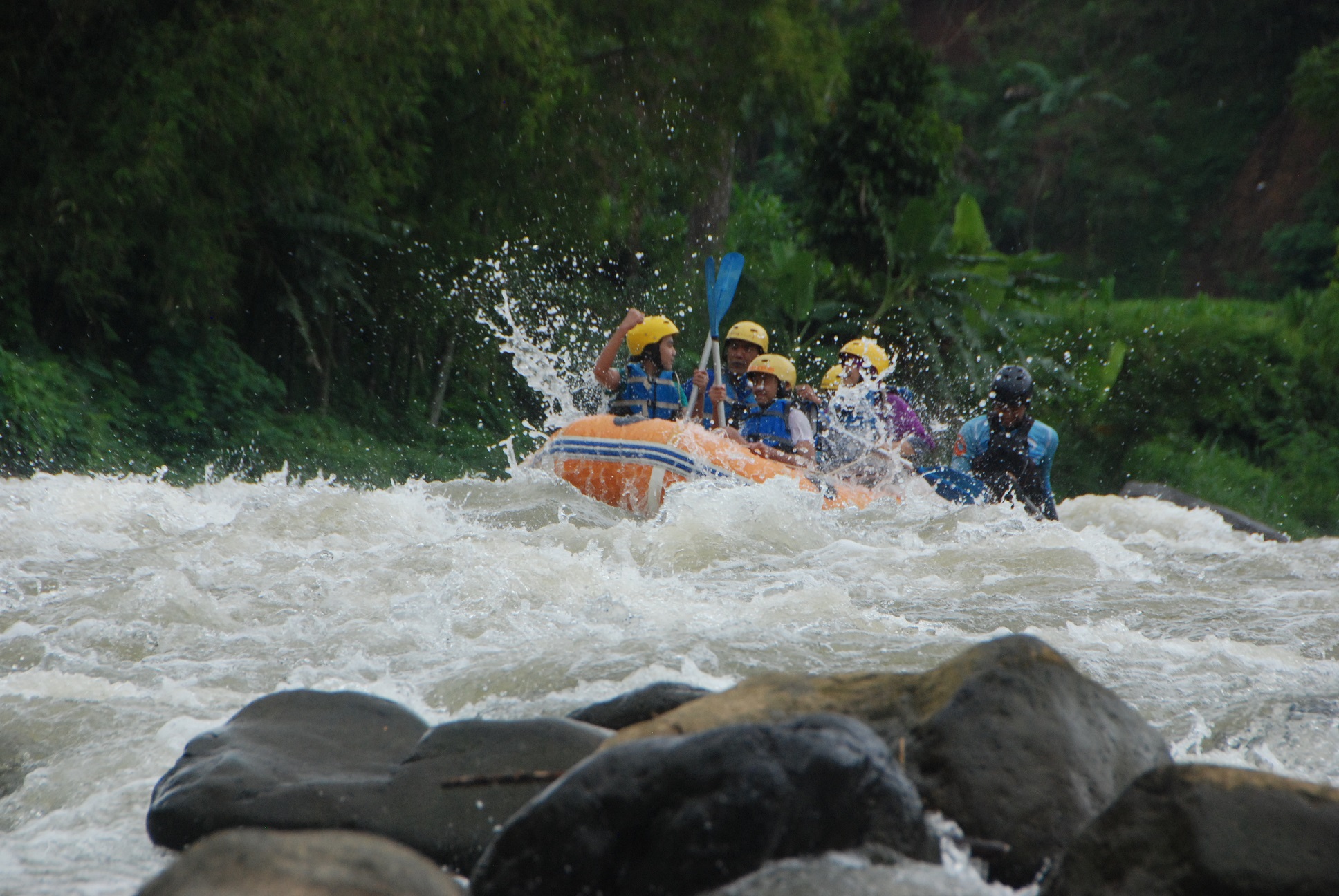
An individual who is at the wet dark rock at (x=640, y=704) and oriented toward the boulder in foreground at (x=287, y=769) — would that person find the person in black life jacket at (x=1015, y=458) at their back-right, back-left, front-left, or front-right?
back-right

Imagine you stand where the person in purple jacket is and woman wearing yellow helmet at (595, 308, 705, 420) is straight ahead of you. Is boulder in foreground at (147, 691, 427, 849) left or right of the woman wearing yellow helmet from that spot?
left

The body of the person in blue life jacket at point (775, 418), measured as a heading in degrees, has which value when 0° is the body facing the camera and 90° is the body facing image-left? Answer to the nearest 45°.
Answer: approximately 45°

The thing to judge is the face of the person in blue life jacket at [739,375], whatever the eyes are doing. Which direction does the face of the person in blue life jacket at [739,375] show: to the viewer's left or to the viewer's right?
to the viewer's left

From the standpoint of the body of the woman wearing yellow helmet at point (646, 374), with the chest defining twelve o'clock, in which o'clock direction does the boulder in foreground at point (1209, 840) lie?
The boulder in foreground is roughly at 1 o'clock from the woman wearing yellow helmet.

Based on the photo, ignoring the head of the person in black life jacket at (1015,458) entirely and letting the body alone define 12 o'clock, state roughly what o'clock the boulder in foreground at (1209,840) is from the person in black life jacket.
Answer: The boulder in foreground is roughly at 12 o'clock from the person in black life jacket.

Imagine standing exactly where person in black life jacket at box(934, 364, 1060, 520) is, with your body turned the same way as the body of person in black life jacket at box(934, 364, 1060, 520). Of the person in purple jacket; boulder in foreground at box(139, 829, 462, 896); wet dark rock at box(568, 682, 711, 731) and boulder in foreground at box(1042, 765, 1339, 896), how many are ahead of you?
3

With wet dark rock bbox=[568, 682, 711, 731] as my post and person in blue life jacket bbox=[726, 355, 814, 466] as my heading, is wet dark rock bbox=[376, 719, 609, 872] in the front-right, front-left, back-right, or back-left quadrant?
back-left

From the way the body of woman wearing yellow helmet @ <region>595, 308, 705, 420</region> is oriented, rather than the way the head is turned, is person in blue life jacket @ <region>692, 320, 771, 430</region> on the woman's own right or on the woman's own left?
on the woman's own left

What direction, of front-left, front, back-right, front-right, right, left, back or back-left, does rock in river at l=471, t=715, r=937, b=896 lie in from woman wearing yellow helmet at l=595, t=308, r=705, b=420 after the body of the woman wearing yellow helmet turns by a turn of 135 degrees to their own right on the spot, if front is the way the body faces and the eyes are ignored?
left

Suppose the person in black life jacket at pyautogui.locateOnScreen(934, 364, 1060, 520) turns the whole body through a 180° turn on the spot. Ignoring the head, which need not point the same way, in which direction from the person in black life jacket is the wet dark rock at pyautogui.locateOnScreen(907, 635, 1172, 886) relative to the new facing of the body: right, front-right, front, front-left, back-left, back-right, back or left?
back

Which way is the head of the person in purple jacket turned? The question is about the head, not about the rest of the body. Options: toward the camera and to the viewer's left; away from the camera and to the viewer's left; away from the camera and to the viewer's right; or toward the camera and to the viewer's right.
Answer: toward the camera and to the viewer's left

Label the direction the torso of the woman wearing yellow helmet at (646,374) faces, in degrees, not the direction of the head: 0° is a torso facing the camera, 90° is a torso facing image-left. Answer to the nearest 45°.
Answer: approximately 315°

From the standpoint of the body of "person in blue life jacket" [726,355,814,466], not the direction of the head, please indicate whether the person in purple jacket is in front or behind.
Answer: behind

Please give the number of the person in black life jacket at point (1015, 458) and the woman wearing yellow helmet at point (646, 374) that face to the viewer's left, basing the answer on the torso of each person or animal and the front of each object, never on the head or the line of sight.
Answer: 0

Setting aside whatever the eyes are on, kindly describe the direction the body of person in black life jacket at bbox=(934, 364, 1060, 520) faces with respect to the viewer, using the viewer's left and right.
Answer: facing the viewer

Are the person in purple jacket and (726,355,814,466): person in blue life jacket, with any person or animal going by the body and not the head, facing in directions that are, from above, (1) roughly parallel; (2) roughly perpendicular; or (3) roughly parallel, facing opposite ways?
roughly parallel

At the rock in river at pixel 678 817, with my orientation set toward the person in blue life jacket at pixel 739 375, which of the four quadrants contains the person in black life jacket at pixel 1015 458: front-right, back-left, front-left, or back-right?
front-right

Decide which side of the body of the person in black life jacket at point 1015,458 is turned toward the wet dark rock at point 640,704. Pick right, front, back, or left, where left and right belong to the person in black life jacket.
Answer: front
